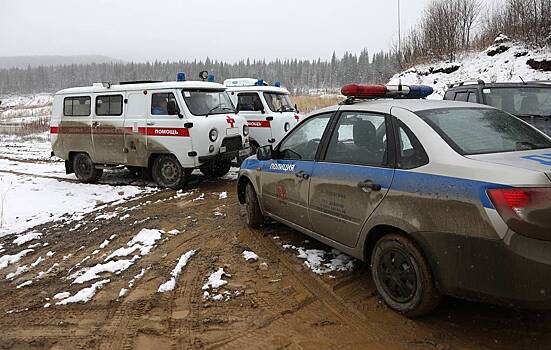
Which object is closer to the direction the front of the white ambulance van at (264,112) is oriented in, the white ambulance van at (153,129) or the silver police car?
the silver police car

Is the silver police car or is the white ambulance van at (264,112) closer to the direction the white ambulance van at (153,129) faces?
the silver police car

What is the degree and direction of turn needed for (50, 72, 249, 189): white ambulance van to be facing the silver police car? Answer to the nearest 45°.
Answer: approximately 45° to its right

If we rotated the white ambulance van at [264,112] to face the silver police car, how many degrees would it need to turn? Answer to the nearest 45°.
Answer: approximately 45° to its right

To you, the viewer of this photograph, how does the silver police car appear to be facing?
facing away from the viewer and to the left of the viewer

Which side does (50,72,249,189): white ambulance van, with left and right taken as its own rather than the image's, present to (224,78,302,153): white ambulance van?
left

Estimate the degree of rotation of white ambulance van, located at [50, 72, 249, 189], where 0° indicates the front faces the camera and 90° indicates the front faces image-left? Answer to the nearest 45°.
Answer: approximately 315°

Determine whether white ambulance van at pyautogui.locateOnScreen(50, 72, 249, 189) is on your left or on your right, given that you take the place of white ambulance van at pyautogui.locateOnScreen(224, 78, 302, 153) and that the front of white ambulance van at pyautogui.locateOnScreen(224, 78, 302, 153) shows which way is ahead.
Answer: on your right

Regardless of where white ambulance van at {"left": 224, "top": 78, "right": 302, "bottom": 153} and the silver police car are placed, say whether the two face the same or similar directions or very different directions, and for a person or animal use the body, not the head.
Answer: very different directions
